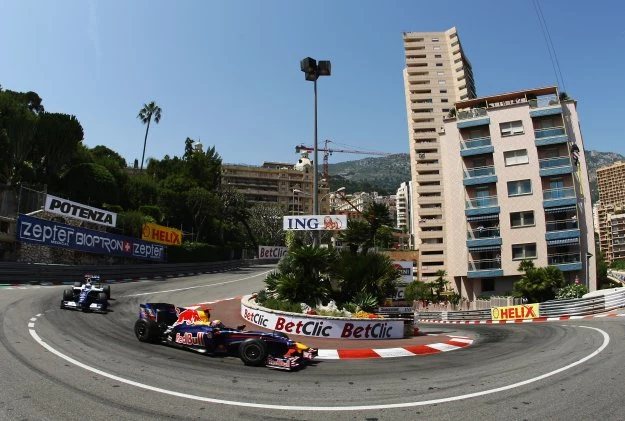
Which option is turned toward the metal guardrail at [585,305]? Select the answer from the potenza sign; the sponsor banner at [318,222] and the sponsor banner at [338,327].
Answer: the potenza sign

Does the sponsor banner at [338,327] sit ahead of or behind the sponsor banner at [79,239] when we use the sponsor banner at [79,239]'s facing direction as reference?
ahead

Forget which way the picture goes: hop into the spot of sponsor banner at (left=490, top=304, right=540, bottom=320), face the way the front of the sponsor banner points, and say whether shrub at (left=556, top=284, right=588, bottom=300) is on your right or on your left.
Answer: on your left

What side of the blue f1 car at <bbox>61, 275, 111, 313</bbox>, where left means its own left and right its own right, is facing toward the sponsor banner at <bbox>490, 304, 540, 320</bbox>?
left

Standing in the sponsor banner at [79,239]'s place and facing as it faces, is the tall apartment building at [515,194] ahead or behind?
ahead

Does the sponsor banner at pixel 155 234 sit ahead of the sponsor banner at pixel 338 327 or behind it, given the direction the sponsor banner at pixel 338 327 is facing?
behind

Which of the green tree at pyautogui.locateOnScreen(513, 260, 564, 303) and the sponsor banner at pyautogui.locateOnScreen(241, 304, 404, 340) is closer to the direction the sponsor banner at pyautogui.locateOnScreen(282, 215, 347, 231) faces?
the sponsor banner

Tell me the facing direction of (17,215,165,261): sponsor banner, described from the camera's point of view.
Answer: facing the viewer and to the right of the viewer

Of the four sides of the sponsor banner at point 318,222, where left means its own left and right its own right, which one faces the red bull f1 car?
front

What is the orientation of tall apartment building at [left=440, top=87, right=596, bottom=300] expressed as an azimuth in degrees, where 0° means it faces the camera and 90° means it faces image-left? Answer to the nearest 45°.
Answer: approximately 0°

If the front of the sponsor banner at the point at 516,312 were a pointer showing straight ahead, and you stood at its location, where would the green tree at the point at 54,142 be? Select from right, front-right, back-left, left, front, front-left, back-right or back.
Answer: right

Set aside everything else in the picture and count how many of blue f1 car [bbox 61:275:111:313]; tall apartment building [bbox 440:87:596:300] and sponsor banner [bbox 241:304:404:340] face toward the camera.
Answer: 3
